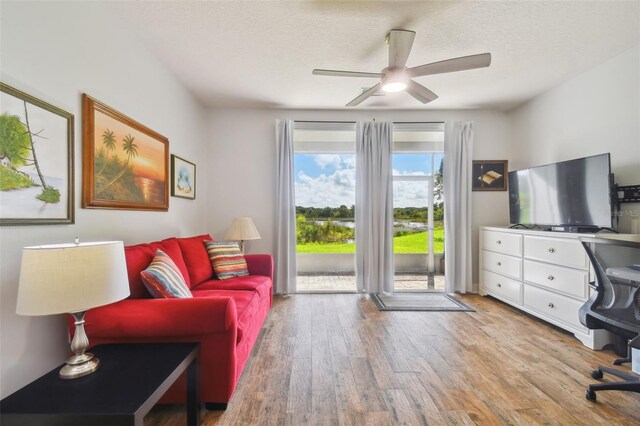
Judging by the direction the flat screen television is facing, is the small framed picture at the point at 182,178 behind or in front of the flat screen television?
in front

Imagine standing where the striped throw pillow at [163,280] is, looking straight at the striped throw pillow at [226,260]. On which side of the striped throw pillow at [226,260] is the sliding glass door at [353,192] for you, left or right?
right

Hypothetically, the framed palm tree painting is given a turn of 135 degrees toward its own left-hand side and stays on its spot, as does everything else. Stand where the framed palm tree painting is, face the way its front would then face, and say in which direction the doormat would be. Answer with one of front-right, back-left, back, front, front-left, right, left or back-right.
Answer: right

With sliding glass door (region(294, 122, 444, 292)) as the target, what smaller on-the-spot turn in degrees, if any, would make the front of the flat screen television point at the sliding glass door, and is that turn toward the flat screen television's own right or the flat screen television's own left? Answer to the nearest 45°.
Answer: approximately 45° to the flat screen television's own right

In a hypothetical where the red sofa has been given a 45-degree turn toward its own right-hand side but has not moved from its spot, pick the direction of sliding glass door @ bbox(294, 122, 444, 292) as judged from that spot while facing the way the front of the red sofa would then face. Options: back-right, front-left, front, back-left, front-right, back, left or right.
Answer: left

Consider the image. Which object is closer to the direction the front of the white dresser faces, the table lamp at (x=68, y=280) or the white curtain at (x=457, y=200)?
the table lamp

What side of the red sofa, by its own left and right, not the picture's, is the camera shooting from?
right

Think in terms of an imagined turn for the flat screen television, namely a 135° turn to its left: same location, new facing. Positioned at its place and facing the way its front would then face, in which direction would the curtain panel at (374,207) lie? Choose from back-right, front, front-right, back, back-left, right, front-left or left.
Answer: back

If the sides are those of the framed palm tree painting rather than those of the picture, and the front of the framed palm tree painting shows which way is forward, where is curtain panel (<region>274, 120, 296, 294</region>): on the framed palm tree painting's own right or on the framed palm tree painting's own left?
on the framed palm tree painting's own left

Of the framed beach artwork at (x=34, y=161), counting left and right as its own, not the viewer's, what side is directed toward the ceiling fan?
front

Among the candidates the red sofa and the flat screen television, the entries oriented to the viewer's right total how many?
1

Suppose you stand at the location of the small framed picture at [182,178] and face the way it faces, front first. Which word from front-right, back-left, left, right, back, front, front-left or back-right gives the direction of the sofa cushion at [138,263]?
front-right

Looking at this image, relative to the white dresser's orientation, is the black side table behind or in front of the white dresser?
in front

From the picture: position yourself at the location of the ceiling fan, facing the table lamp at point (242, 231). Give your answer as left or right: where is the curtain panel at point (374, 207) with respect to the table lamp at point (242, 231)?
right
